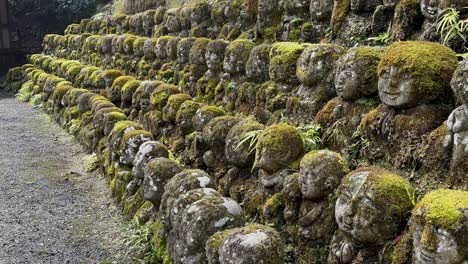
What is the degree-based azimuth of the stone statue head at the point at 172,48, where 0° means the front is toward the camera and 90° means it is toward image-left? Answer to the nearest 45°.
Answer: approximately 45°

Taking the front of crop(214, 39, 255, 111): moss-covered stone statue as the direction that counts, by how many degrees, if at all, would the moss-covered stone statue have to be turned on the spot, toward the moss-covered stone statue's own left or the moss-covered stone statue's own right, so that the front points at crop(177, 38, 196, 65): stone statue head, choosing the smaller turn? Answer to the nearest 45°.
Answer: approximately 90° to the moss-covered stone statue's own right

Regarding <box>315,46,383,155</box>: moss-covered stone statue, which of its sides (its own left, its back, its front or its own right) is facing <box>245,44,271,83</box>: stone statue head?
right

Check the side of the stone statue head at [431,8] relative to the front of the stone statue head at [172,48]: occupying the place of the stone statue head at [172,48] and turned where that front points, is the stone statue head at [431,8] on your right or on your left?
on your left

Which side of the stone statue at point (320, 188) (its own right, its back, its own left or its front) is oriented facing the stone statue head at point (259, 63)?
right

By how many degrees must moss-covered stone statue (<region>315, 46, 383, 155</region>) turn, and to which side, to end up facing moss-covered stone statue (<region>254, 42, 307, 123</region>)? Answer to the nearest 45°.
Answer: approximately 90° to its right

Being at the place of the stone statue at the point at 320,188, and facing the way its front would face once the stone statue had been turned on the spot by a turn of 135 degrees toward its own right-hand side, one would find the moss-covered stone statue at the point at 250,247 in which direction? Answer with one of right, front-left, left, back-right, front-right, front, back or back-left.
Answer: back-left
